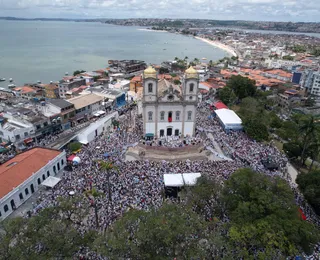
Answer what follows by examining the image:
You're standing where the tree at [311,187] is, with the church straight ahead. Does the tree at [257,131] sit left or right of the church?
right

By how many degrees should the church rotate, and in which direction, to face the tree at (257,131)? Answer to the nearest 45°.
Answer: approximately 90° to its left

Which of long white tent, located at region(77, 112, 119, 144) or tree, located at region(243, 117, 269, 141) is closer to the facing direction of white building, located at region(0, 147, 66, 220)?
the tree

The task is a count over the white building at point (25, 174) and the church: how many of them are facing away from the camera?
0

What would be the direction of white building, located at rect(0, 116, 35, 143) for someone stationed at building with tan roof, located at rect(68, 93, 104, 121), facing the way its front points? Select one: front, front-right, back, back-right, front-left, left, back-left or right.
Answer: right

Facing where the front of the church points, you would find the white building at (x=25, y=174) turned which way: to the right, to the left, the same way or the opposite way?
to the left

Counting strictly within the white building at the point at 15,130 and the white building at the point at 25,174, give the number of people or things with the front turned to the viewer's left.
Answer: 0

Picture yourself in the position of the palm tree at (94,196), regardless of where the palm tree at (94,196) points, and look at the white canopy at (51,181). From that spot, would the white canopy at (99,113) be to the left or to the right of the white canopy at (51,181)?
right

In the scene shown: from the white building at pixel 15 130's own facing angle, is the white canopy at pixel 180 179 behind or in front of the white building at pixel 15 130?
in front

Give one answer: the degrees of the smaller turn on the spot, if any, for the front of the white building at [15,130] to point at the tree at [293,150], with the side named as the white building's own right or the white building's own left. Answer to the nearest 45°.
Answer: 0° — it already faces it

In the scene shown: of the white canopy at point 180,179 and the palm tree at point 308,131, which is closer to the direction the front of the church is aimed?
the white canopy

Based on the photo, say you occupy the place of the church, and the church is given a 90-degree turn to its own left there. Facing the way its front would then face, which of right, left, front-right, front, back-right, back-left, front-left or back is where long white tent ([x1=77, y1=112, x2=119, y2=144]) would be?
back

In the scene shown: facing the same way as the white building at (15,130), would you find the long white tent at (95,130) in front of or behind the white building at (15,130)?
in front

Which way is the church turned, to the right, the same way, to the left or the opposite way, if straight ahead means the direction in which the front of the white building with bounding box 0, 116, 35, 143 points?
to the right

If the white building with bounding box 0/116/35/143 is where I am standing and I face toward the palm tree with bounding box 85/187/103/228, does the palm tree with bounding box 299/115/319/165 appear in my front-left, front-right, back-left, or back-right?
front-left

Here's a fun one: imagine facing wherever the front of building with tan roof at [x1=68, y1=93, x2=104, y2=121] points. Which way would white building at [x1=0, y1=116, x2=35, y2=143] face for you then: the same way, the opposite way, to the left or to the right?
the same way

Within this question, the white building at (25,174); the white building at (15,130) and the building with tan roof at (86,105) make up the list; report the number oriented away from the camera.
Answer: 0

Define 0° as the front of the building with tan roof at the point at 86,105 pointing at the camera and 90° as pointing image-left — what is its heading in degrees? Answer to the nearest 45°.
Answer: approximately 315°

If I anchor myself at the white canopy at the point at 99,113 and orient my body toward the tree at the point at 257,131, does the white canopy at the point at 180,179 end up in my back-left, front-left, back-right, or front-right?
front-right
